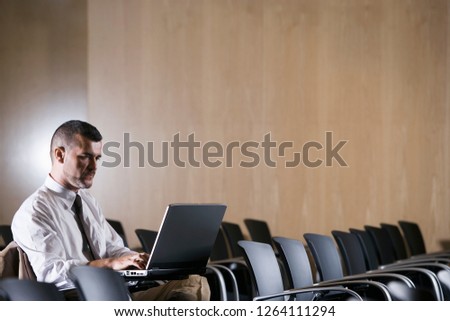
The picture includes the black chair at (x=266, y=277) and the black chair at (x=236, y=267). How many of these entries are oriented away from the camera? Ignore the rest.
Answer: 0

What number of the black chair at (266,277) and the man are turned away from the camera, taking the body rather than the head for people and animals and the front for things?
0
